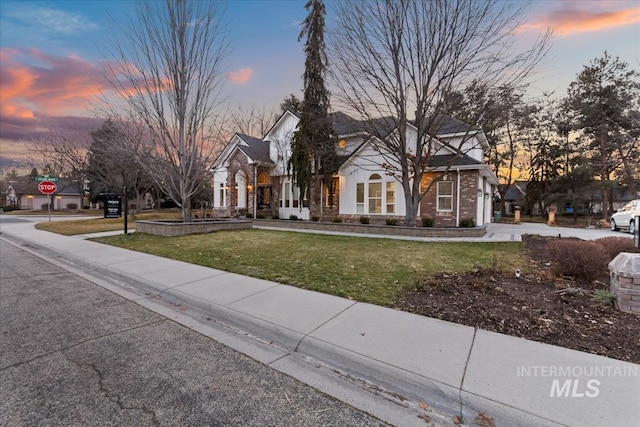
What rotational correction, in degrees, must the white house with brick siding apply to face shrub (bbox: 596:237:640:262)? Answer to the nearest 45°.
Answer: approximately 45° to its left

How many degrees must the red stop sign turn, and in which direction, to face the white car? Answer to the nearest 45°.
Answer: approximately 45° to its left

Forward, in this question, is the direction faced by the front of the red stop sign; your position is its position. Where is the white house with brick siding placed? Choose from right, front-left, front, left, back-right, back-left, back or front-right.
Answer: front-left

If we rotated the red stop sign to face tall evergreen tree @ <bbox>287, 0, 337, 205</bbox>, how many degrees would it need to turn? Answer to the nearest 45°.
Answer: approximately 45° to its left

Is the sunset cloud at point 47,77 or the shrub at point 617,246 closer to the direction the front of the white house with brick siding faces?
the shrub

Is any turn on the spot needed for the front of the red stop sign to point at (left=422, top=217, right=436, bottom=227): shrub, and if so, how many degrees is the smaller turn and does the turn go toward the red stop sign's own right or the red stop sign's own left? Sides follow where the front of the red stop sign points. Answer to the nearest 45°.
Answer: approximately 45° to the red stop sign's own left

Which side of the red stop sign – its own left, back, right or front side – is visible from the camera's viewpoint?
front

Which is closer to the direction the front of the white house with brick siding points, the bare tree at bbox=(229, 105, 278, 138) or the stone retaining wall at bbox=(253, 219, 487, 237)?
the stone retaining wall

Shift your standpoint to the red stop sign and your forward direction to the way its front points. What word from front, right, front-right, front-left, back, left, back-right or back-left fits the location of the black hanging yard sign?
front

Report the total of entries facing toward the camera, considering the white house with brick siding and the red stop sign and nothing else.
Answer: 2

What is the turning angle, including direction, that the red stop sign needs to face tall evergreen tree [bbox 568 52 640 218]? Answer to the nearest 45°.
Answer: approximately 45° to its left

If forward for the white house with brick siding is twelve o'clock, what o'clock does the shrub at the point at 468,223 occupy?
The shrub is roughly at 10 o'clock from the white house with brick siding.

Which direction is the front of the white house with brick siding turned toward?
toward the camera

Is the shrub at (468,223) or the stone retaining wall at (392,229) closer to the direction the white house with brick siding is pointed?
the stone retaining wall

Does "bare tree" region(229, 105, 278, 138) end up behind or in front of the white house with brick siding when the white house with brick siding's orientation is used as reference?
behind
